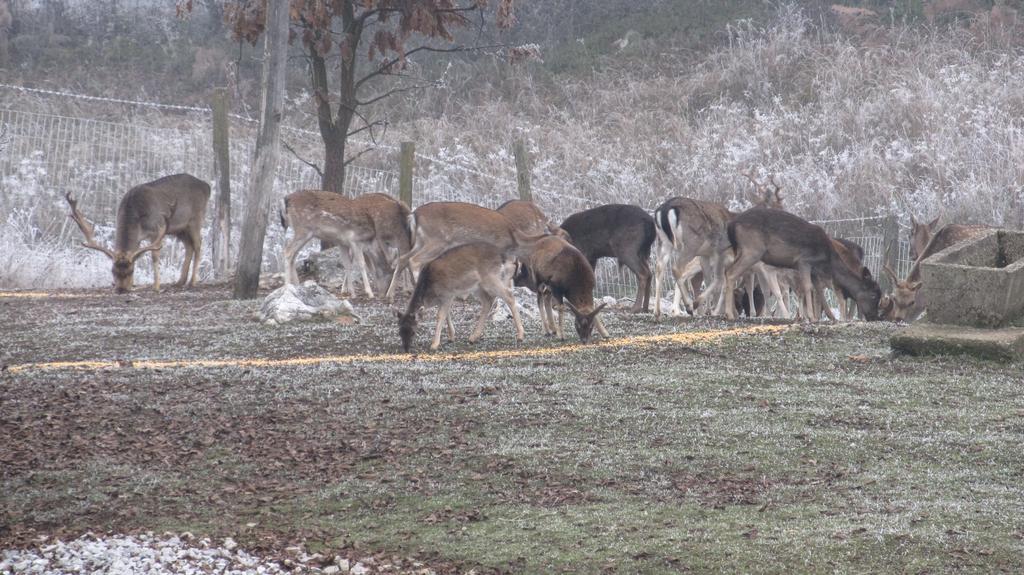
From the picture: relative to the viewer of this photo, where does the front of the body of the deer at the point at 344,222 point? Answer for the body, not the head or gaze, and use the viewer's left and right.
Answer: facing to the right of the viewer

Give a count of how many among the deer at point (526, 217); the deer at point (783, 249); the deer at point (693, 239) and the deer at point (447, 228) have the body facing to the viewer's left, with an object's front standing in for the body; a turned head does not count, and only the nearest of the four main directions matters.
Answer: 0

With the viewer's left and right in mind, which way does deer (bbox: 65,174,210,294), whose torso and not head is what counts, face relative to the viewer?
facing the viewer and to the left of the viewer

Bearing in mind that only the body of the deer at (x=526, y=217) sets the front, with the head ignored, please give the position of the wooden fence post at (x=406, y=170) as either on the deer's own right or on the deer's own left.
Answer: on the deer's own left

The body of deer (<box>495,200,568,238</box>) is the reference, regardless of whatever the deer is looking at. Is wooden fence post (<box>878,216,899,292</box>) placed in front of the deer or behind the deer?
in front

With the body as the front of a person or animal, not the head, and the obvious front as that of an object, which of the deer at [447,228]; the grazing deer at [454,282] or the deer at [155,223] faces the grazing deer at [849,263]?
the deer at [447,228]

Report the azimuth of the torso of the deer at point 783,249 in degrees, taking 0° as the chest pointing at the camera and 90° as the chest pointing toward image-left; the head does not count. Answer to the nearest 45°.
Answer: approximately 270°

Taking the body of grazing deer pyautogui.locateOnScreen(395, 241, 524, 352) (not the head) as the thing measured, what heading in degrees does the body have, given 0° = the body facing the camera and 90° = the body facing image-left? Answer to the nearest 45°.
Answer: approximately 90°

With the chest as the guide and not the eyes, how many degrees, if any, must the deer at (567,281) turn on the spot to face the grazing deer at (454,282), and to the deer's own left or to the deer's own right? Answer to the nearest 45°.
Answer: approximately 135° to the deer's own right

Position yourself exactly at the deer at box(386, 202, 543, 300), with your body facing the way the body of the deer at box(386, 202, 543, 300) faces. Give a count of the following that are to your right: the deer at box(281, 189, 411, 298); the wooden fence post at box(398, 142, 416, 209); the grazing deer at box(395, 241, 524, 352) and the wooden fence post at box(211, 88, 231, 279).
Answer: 1

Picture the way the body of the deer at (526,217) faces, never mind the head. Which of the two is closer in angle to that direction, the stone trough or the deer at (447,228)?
the stone trough

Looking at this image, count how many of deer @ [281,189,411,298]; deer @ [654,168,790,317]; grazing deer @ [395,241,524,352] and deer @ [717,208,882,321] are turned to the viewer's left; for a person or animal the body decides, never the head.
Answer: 1

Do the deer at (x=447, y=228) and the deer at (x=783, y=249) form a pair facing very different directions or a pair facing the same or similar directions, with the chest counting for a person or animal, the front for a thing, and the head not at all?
same or similar directions

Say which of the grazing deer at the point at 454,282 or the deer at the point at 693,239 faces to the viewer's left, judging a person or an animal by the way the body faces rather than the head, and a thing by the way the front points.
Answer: the grazing deer

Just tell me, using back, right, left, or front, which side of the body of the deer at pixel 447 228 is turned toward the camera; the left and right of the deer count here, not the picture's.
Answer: right

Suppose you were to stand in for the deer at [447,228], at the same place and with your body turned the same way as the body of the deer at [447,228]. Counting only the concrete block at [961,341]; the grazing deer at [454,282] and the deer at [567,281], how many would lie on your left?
0

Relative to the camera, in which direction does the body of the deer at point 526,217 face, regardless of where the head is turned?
to the viewer's right
